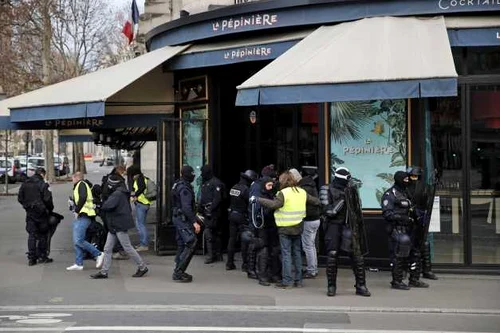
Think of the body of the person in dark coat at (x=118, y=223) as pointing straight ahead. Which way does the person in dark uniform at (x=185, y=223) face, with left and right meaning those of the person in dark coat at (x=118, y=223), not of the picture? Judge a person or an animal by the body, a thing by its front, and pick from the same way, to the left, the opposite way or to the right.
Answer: the opposite way

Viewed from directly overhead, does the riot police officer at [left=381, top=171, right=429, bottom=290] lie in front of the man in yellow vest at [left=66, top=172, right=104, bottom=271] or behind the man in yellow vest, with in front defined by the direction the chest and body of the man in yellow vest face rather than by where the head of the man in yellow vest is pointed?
behind

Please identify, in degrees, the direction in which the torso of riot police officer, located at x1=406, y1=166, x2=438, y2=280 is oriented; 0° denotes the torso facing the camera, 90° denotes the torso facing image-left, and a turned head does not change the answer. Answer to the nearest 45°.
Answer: approximately 45°

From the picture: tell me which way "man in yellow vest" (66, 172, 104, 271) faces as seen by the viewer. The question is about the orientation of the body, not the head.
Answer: to the viewer's left
